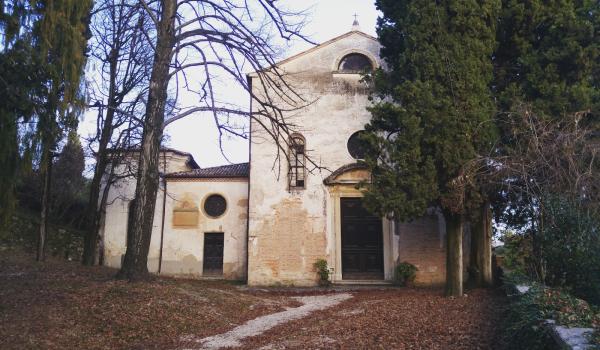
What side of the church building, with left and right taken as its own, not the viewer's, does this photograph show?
front

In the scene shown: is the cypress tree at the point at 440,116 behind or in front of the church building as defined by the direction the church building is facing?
in front

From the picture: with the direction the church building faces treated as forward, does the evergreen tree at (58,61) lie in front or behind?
in front
